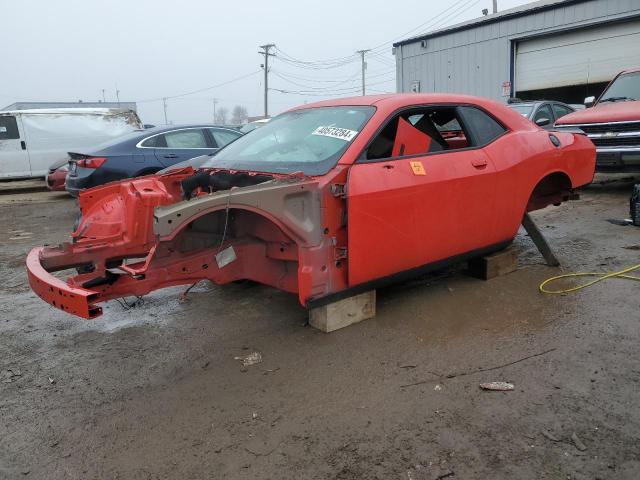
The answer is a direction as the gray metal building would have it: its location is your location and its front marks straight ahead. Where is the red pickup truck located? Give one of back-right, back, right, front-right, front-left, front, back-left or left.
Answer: front-left

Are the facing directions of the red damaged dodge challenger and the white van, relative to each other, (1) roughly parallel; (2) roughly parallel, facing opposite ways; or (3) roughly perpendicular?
roughly parallel

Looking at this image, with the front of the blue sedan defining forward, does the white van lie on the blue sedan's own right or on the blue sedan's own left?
on the blue sedan's own left

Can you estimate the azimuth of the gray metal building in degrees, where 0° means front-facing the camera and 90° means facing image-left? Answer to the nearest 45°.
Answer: approximately 45°

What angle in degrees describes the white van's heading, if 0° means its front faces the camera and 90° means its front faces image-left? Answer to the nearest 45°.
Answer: approximately 90°

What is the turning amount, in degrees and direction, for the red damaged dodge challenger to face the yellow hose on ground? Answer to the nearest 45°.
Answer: approximately 135° to its left

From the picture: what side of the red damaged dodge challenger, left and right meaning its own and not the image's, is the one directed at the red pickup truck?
back

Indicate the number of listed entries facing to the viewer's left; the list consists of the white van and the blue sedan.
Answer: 1

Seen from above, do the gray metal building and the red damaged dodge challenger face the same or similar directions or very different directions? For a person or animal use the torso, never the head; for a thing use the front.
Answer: same or similar directions

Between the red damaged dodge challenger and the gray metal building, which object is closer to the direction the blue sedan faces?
the gray metal building

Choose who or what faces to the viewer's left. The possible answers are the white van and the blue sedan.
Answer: the white van

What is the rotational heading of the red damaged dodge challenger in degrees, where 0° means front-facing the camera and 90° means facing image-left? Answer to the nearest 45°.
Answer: approximately 45°
